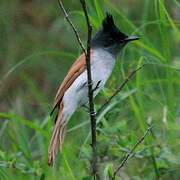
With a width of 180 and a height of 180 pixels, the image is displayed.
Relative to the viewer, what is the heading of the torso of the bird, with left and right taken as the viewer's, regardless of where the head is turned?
facing to the right of the viewer
